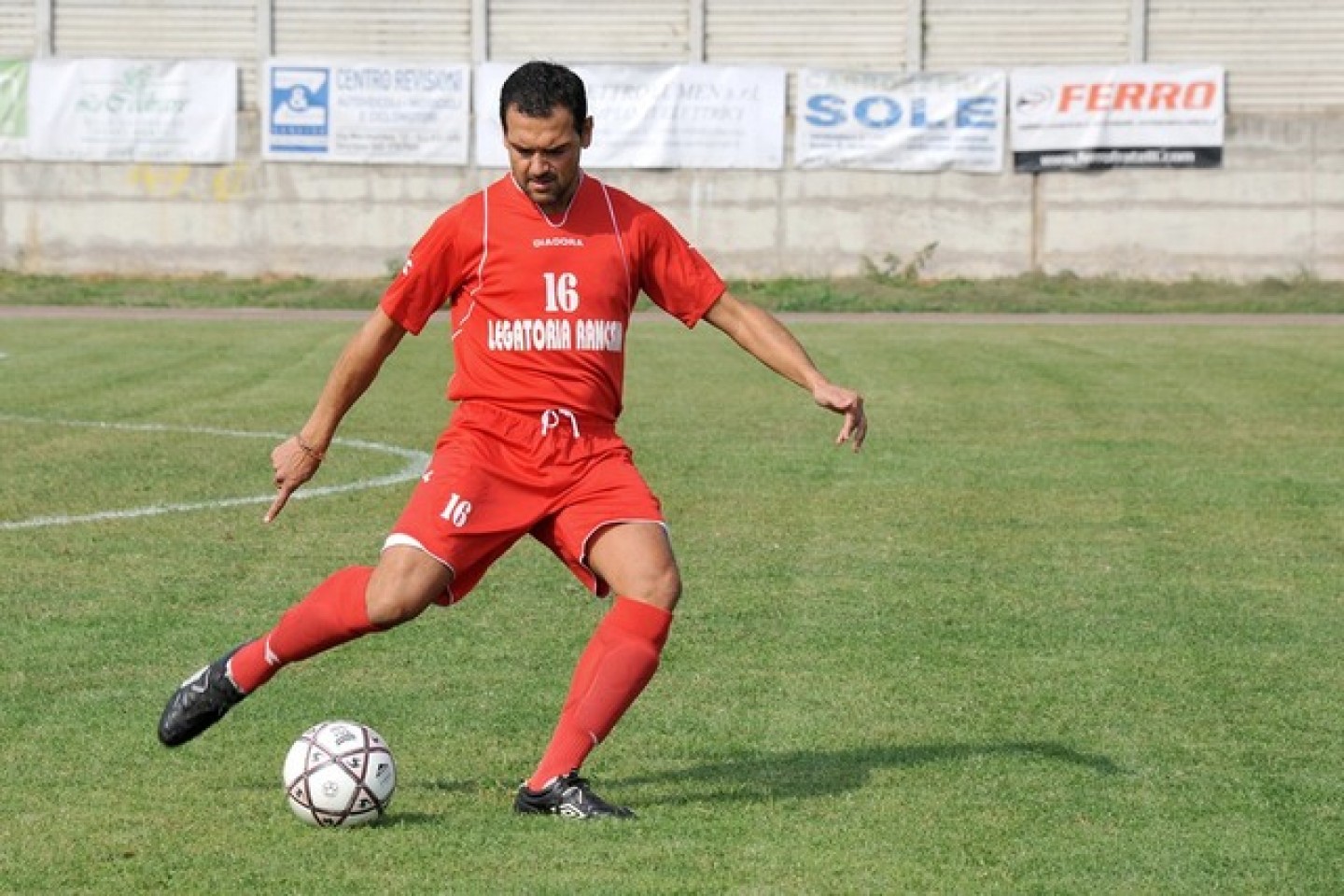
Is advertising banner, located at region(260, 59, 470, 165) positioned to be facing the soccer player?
yes

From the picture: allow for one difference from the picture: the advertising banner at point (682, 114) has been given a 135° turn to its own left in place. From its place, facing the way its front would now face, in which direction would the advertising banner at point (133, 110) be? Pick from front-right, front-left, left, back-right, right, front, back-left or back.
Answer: back-left

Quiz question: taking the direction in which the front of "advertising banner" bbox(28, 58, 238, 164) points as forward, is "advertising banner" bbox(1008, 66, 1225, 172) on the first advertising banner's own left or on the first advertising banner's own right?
on the first advertising banner's own left

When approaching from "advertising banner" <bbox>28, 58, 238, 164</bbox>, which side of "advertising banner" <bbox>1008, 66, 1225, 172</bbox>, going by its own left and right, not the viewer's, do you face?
right

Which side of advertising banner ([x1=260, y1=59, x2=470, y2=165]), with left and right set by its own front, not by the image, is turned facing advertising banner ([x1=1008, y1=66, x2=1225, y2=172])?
left

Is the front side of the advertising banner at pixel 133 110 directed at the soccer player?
yes

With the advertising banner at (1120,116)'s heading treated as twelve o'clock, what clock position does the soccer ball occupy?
The soccer ball is roughly at 12 o'clock from the advertising banner.

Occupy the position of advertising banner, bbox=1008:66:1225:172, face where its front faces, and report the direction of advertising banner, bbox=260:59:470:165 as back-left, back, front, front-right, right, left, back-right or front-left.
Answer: right

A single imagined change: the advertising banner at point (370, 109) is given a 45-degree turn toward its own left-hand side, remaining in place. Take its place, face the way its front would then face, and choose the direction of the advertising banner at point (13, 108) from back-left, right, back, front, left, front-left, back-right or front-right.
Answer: back-right

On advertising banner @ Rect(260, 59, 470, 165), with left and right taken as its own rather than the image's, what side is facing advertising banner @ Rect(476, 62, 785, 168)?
left

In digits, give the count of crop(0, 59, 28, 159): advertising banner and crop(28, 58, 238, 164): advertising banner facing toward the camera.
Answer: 2

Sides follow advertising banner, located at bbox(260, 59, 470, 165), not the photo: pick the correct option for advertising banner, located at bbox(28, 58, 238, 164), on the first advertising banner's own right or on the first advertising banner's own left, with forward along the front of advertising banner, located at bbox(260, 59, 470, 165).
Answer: on the first advertising banner's own right

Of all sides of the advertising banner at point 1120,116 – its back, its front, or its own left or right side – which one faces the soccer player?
front

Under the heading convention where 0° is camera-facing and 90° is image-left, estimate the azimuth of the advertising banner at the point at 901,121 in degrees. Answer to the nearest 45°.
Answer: approximately 0°
